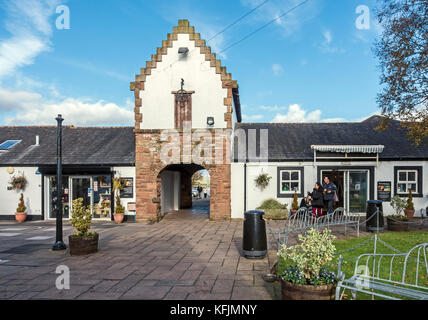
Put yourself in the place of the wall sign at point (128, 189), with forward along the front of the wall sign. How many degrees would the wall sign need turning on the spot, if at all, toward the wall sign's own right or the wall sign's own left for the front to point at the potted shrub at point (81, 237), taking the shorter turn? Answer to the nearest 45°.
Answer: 0° — it already faces it

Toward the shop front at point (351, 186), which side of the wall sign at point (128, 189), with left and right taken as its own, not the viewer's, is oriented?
left

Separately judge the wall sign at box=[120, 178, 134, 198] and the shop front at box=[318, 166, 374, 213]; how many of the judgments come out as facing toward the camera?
2

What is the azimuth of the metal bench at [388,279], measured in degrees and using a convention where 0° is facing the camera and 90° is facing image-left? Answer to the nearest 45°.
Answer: approximately 45°
